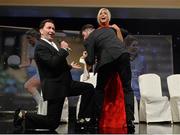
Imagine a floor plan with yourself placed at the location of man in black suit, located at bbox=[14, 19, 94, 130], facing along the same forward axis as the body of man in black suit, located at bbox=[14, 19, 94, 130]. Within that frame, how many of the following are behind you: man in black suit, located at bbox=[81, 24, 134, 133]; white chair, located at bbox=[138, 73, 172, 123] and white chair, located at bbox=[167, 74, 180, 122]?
0

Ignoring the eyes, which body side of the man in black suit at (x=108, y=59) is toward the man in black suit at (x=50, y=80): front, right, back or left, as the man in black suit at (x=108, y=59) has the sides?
left

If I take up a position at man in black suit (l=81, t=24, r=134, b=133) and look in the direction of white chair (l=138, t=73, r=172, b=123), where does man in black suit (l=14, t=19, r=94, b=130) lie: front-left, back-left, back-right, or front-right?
back-left

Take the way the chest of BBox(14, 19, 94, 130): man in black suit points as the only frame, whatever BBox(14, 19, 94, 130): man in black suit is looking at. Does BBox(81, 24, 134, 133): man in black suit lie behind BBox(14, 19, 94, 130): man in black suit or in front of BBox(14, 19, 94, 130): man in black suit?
in front

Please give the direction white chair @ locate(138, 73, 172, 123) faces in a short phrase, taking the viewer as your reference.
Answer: facing the viewer and to the right of the viewer

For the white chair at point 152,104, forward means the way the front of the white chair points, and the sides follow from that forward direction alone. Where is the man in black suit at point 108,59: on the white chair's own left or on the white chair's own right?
on the white chair's own right

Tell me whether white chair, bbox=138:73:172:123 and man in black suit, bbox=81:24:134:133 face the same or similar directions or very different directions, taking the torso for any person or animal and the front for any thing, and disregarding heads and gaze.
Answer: very different directions

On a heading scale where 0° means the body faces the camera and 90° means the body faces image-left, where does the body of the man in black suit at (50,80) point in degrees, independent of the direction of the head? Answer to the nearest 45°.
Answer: approximately 270°

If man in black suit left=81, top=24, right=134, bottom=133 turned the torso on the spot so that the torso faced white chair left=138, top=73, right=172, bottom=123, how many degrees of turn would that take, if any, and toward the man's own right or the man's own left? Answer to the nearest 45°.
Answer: approximately 90° to the man's own right

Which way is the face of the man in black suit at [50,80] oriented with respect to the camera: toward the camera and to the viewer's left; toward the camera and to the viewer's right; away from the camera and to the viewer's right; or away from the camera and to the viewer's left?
toward the camera and to the viewer's right

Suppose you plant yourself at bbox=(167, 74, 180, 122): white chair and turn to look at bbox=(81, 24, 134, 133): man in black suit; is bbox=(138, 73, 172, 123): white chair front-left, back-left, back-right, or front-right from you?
front-right

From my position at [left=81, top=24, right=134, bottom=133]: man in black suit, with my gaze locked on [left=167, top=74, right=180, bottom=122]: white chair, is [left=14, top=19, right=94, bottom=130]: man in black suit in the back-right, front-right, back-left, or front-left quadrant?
back-left

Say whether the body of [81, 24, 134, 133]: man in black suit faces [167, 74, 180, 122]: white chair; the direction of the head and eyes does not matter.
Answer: no

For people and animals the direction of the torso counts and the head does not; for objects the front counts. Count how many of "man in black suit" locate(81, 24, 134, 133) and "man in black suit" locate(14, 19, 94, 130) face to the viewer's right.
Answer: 1

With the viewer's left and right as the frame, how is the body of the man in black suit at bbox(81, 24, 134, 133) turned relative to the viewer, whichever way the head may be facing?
facing away from the viewer and to the left of the viewer
